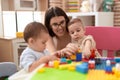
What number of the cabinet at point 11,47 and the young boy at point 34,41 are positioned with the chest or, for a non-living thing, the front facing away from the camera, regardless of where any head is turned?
0

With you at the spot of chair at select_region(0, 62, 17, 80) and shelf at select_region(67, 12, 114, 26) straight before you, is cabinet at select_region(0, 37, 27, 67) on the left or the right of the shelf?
left

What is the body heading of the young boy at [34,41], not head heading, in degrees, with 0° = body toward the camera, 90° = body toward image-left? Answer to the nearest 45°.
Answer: approximately 270°

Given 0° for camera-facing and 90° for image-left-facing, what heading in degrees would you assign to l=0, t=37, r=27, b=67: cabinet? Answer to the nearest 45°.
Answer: approximately 315°

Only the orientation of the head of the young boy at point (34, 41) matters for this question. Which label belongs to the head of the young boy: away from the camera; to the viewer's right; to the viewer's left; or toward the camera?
to the viewer's right
